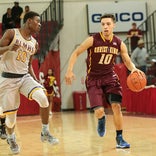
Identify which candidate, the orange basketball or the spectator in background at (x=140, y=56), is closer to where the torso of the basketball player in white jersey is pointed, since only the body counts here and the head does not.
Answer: the orange basketball

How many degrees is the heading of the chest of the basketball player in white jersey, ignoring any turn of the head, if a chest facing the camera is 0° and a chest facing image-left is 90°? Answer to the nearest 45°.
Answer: approximately 315°

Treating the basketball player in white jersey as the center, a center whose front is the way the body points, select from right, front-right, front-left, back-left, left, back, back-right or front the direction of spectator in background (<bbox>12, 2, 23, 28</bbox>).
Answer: back-left

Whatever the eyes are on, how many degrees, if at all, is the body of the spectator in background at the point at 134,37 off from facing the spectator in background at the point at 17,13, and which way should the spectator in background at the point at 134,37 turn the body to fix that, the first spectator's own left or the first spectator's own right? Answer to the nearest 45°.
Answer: approximately 90° to the first spectator's own right

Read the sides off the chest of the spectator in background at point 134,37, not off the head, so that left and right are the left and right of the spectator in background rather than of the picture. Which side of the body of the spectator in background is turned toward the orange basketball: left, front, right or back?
front

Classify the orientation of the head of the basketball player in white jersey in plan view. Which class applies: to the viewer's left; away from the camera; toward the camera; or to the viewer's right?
to the viewer's right

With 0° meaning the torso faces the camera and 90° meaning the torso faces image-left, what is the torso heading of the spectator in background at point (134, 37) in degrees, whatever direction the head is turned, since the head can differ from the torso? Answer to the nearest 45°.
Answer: approximately 0°

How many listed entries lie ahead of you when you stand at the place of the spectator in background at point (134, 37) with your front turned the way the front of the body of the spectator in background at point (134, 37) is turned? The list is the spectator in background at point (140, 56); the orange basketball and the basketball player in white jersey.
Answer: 3

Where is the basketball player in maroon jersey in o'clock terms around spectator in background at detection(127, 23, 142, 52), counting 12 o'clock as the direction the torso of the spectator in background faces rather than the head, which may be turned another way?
The basketball player in maroon jersey is roughly at 12 o'clock from the spectator in background.

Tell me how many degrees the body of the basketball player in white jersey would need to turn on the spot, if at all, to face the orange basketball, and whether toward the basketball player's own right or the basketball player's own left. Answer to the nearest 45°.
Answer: approximately 45° to the basketball player's own left

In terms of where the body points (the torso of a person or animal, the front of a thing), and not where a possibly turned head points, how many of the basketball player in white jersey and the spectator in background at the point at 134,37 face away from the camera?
0
